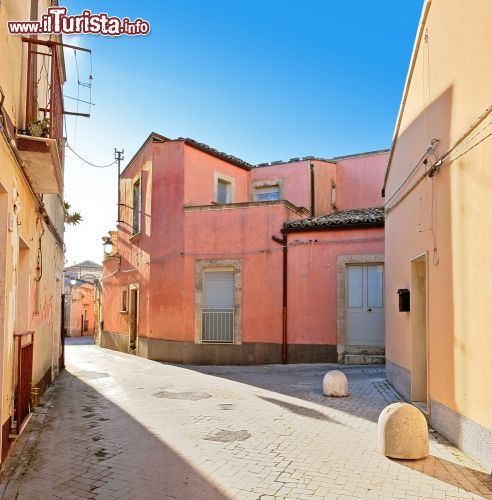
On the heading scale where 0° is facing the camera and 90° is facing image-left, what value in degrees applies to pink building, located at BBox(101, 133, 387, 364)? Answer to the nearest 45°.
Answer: approximately 0°

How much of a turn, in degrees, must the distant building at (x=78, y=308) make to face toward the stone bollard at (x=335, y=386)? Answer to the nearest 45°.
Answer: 0° — it already faces it

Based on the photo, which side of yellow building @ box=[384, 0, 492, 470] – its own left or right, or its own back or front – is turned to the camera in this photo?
left

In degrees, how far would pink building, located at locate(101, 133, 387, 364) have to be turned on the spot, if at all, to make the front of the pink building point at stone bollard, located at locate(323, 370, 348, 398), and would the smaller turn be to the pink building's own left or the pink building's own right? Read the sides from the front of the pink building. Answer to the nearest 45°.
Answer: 0° — it already faces it

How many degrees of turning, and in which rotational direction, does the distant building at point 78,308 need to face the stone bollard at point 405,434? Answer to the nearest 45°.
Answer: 0° — it already faces it

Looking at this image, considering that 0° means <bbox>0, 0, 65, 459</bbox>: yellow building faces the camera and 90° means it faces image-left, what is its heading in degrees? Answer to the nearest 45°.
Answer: approximately 270°

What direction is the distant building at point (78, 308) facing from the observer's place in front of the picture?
facing the viewer

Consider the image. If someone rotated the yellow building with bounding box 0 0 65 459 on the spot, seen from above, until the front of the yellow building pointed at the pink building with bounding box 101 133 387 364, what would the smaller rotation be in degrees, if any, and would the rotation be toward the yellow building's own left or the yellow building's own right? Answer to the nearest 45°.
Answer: approximately 45° to the yellow building's own left

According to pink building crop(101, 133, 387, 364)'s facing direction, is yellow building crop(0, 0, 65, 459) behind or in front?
in front

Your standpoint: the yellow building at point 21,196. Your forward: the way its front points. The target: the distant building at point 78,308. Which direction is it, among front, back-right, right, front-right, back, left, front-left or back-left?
left
